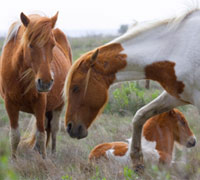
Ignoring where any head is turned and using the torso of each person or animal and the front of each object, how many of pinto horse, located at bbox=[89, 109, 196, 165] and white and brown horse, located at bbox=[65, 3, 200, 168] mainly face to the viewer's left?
1

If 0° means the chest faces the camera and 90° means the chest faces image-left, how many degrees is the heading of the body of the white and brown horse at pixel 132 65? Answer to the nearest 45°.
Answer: approximately 90°

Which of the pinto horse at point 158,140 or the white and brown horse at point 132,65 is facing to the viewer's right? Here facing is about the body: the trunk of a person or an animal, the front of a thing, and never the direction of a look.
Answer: the pinto horse

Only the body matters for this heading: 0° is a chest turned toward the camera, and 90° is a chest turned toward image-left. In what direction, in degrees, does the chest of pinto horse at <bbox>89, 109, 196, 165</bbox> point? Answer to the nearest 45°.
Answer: approximately 270°

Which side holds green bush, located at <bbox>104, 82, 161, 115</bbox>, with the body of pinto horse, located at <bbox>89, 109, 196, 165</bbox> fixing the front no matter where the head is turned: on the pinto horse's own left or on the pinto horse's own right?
on the pinto horse's own left

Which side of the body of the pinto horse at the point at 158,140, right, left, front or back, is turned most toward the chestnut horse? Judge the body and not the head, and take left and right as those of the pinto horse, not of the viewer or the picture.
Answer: back

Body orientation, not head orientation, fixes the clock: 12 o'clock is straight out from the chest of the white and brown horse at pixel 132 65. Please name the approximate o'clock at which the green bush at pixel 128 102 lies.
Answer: The green bush is roughly at 3 o'clock from the white and brown horse.

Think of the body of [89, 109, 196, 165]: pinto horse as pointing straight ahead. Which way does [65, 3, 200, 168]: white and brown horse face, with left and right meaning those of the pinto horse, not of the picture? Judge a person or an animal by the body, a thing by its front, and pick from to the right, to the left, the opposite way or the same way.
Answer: the opposite way
